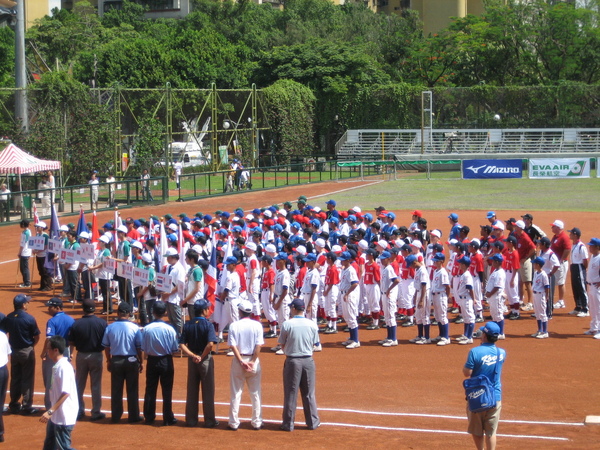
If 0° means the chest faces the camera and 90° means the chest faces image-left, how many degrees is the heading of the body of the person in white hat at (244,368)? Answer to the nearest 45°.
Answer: approximately 180°

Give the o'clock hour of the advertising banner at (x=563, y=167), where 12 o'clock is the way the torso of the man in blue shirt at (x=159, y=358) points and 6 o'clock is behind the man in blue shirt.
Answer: The advertising banner is roughly at 1 o'clock from the man in blue shirt.

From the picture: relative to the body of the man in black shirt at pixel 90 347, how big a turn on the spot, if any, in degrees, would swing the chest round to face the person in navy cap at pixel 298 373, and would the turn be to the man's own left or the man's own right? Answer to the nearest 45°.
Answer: approximately 135° to the man's own right

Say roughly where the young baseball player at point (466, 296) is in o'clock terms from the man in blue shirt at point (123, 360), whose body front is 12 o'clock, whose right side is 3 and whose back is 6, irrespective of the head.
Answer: The young baseball player is roughly at 2 o'clock from the man in blue shirt.

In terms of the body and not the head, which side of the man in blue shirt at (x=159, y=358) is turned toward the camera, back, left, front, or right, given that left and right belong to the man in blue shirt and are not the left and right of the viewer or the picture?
back

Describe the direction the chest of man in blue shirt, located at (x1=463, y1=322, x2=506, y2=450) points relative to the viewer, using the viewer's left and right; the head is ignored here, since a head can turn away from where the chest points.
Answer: facing away from the viewer and to the left of the viewer
